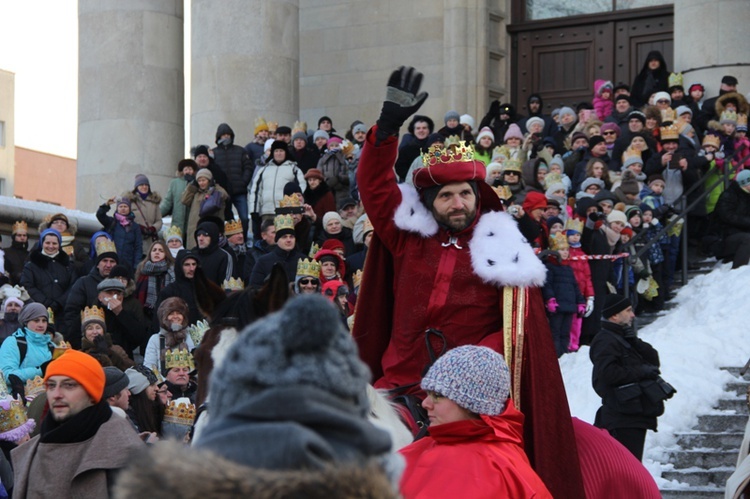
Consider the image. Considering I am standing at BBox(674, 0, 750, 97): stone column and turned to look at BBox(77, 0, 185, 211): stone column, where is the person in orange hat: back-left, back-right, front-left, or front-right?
front-left

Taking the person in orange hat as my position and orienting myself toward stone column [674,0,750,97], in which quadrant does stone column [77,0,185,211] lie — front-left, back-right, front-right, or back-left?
front-left

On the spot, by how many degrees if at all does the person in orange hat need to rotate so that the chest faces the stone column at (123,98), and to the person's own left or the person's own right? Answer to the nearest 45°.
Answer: approximately 135° to the person's own right

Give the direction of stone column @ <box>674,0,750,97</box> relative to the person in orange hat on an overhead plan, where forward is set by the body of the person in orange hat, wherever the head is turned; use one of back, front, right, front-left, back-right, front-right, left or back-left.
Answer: back

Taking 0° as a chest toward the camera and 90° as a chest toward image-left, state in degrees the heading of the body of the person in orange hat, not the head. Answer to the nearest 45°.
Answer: approximately 45°

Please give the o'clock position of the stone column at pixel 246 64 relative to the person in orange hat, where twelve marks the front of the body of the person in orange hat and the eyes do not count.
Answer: The stone column is roughly at 5 o'clock from the person in orange hat.
